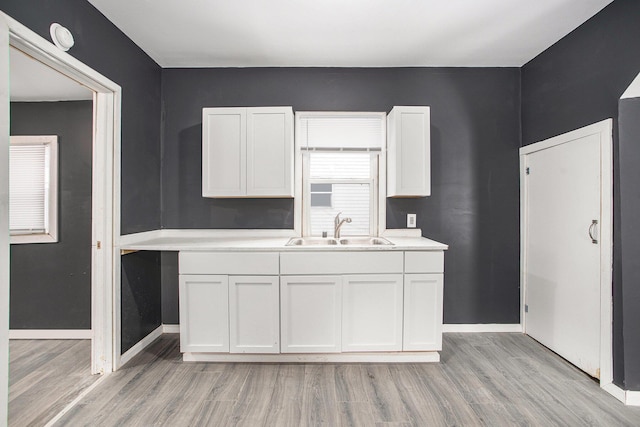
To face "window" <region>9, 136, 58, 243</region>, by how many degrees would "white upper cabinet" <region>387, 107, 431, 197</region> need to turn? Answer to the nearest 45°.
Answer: approximately 90° to its right

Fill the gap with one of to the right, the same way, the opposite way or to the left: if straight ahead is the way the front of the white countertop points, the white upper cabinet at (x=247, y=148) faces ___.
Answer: the same way

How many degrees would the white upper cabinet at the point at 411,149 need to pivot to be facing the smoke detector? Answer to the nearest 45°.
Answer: approximately 45° to its right

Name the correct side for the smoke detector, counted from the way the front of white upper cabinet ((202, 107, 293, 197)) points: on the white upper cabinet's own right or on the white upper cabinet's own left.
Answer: on the white upper cabinet's own right

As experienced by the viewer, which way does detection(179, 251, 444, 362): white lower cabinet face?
facing the viewer

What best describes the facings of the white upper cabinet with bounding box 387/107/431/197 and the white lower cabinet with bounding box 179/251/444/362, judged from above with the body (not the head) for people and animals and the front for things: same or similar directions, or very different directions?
same or similar directions

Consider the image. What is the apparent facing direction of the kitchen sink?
toward the camera

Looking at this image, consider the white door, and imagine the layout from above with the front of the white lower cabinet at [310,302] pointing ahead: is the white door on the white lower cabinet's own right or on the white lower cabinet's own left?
on the white lower cabinet's own left

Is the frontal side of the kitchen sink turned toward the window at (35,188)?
no

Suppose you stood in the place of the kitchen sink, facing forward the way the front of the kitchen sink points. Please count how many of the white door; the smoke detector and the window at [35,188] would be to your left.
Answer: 1

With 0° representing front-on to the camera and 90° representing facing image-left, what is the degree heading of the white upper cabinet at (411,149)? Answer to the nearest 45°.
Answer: approximately 0°
